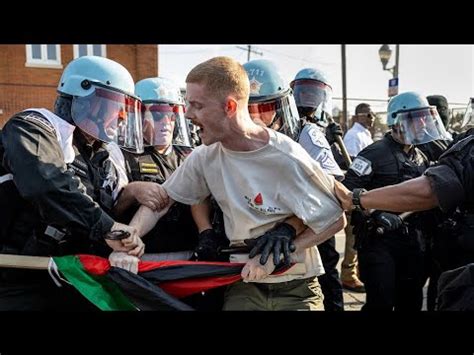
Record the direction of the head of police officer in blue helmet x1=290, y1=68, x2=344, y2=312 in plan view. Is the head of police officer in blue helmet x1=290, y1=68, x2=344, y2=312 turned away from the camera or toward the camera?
toward the camera

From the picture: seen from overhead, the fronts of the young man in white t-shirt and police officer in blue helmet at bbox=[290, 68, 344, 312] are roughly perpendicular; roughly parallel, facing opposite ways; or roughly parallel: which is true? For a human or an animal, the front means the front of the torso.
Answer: roughly parallel

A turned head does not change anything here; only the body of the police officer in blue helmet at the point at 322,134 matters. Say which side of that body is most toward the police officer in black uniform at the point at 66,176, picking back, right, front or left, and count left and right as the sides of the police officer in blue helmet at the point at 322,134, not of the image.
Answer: front

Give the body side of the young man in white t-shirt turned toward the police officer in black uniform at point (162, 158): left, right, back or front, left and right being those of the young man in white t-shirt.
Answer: right

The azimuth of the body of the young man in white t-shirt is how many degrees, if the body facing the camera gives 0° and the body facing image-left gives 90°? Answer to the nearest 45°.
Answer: approximately 45°

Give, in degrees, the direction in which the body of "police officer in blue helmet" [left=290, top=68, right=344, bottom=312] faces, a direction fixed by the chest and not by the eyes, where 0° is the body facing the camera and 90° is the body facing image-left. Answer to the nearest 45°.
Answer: approximately 45°
